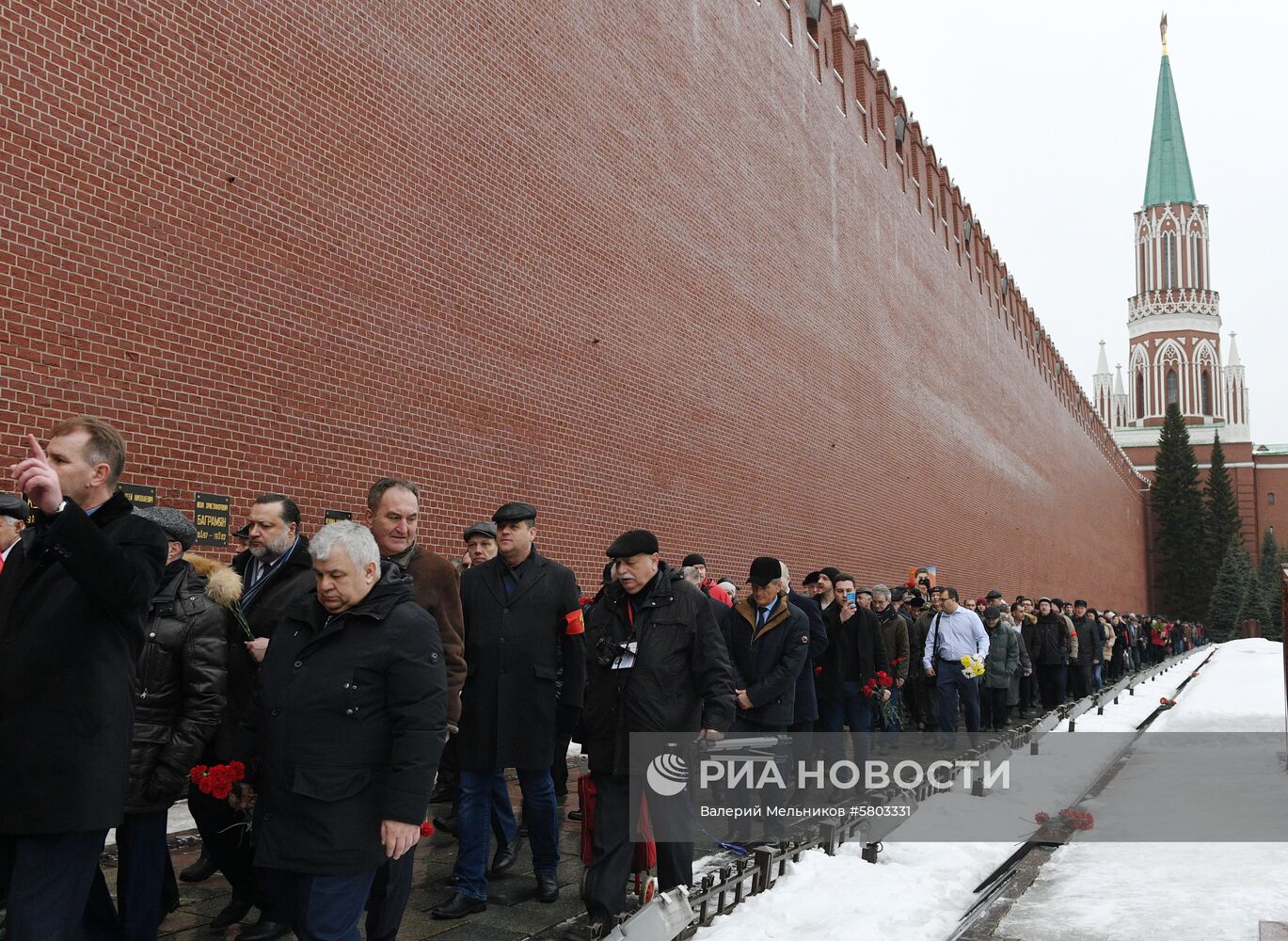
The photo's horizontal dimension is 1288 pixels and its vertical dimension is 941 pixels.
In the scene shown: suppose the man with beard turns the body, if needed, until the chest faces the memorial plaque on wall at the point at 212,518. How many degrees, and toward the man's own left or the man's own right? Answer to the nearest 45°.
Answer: approximately 135° to the man's own right

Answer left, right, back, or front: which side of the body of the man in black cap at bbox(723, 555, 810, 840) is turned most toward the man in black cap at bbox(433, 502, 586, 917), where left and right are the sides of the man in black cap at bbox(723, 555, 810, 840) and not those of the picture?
front

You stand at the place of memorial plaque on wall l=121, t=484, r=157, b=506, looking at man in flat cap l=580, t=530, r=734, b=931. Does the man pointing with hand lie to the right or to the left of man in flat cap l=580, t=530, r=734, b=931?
right

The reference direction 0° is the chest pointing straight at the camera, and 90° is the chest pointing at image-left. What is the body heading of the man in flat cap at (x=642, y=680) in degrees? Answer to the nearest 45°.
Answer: approximately 45°

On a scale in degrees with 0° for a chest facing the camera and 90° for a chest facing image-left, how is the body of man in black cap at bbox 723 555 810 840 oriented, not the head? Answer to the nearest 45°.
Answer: approximately 45°
